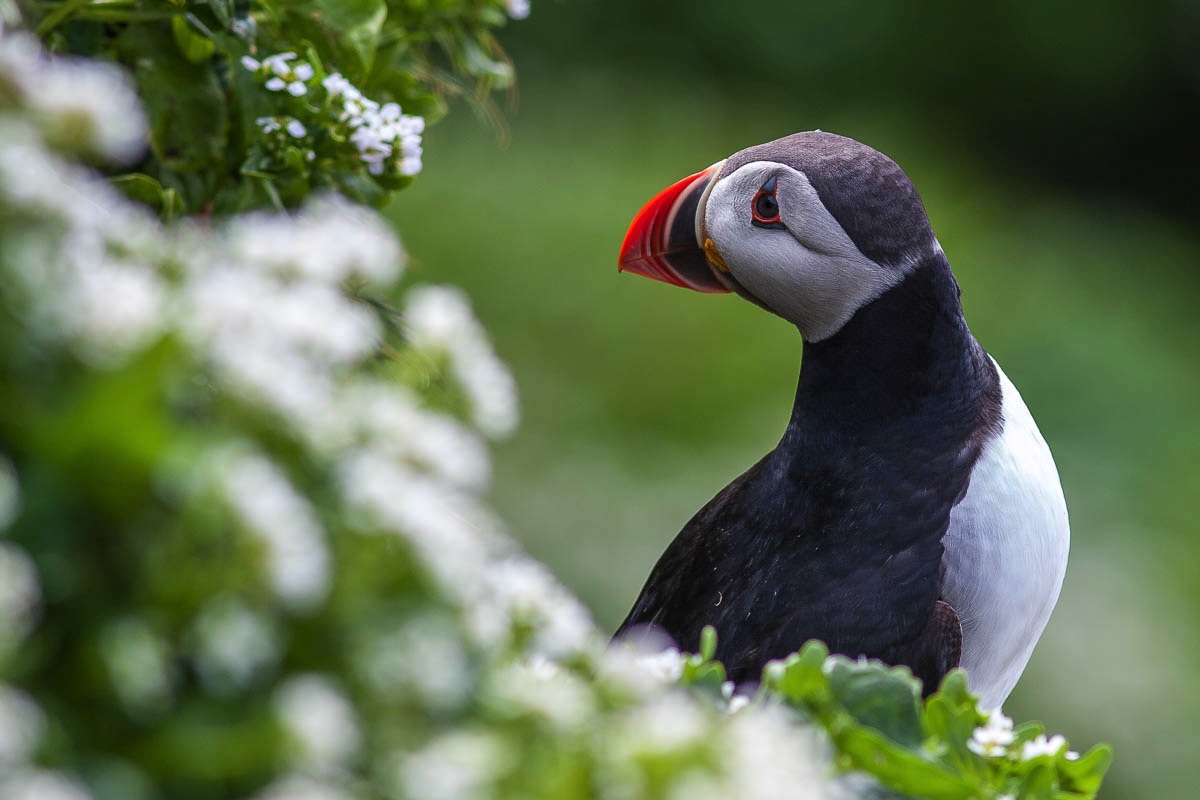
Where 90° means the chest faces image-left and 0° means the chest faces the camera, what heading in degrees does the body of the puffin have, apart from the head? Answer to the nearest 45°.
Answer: approximately 270°
